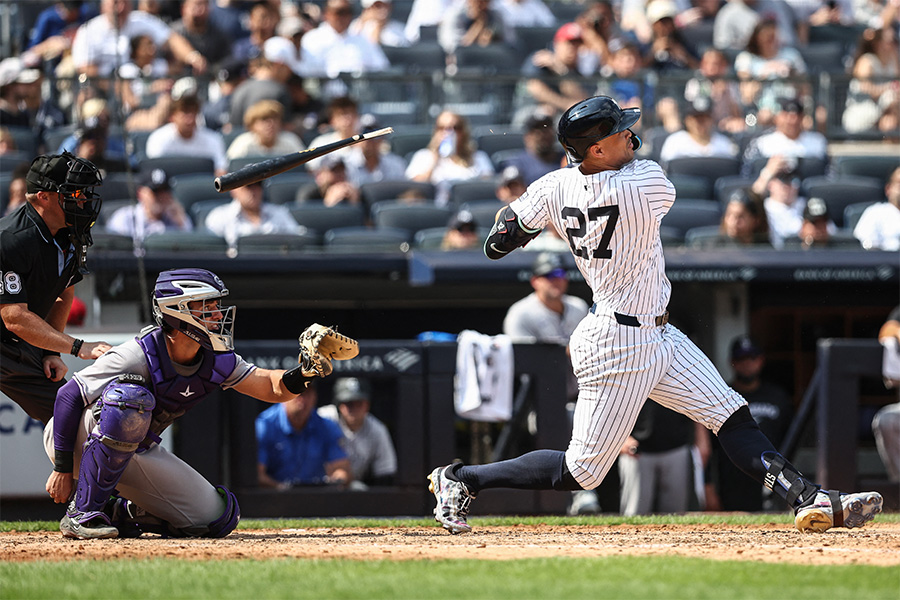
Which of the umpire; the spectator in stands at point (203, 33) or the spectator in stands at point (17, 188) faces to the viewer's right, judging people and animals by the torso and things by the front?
the umpire

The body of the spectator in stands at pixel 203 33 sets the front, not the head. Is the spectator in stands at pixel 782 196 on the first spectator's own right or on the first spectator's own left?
on the first spectator's own left

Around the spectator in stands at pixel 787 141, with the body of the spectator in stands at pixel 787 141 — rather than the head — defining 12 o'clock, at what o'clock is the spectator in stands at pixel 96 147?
the spectator in stands at pixel 96 147 is roughly at 2 o'clock from the spectator in stands at pixel 787 141.

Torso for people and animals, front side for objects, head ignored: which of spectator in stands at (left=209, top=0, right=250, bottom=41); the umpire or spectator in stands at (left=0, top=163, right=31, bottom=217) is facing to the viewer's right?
the umpire

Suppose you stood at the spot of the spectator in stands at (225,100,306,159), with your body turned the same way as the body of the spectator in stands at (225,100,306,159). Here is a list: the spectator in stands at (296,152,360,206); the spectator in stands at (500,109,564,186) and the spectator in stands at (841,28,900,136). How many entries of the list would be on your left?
3

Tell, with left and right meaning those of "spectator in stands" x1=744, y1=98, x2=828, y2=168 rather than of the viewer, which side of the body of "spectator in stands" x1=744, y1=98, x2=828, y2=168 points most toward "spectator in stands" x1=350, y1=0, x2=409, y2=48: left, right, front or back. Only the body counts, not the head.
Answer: right
